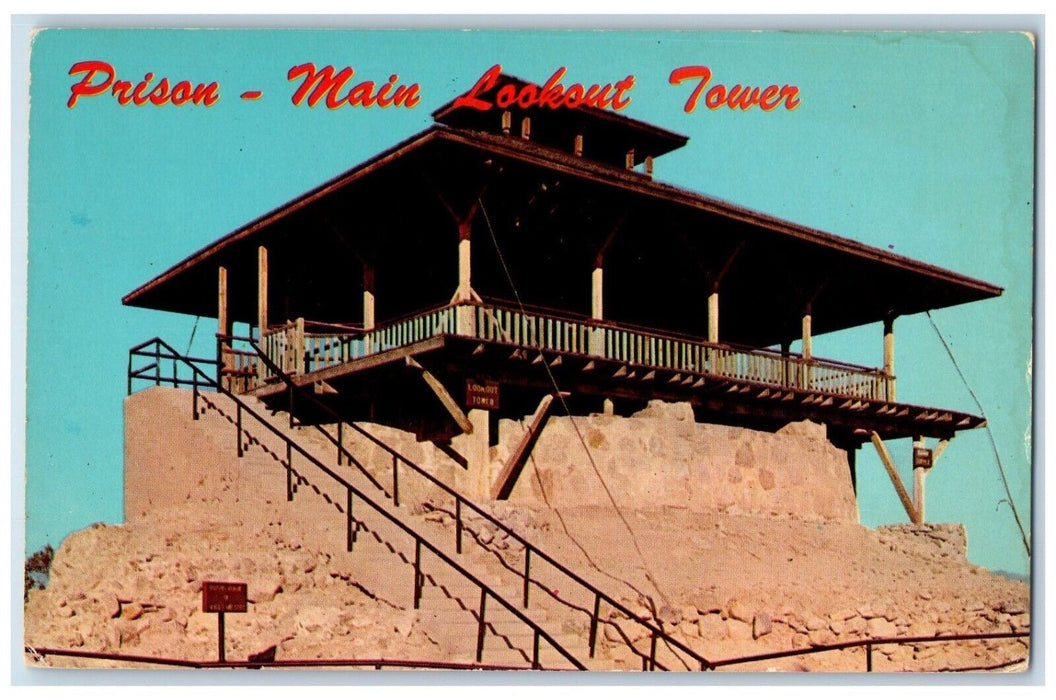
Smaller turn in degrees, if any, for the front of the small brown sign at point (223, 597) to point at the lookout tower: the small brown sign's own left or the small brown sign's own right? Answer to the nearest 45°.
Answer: approximately 135° to the small brown sign's own left

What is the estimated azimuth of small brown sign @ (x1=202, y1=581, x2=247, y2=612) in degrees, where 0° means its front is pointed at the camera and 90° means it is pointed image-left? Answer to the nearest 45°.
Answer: approximately 0°

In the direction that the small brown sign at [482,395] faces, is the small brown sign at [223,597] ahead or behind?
ahead

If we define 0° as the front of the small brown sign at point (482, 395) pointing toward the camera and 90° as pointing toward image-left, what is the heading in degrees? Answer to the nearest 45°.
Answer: approximately 0°

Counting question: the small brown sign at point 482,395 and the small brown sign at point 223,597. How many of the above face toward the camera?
2
